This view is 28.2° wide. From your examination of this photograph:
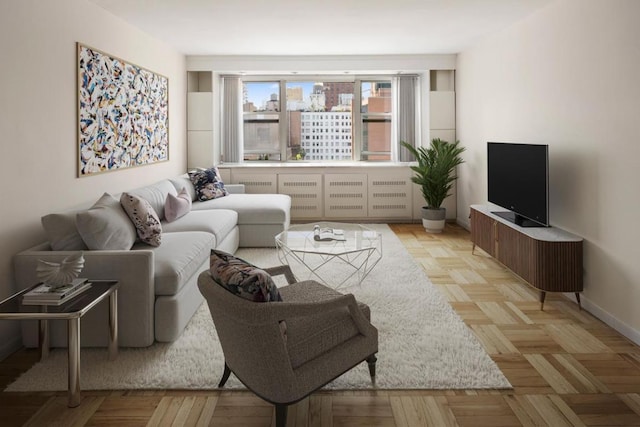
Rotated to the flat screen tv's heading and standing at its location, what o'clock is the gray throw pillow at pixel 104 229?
The gray throw pillow is roughly at 12 o'clock from the flat screen tv.

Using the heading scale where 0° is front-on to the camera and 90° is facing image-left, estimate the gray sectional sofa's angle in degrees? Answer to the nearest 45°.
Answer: approximately 270°

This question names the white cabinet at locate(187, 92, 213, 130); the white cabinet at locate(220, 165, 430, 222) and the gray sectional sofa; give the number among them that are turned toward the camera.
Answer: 2

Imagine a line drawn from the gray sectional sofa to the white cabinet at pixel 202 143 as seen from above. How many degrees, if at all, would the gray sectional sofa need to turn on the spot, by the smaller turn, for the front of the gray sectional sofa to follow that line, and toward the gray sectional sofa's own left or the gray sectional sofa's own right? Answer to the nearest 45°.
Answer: approximately 90° to the gray sectional sofa's own left

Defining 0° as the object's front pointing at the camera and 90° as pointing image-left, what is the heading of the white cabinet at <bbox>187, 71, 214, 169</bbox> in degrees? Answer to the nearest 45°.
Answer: approximately 0°
